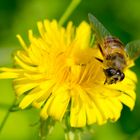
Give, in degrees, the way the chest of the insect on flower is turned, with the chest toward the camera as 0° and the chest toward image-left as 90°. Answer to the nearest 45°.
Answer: approximately 0°
